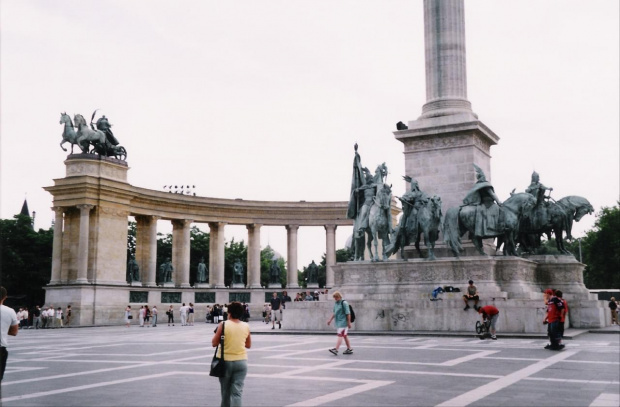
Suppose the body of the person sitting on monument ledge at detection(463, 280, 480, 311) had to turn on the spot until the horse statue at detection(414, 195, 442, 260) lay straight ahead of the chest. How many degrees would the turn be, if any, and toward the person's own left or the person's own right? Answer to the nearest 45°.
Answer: approximately 135° to the person's own right

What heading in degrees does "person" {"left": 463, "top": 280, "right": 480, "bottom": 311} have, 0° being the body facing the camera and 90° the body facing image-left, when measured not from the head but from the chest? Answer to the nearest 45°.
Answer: approximately 0°

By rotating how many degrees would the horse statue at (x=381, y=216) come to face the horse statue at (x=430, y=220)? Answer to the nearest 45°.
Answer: approximately 45° to its left

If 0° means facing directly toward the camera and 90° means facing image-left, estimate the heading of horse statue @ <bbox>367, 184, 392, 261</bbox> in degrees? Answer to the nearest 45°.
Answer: approximately 0°

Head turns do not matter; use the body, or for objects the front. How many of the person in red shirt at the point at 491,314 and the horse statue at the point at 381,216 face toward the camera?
1

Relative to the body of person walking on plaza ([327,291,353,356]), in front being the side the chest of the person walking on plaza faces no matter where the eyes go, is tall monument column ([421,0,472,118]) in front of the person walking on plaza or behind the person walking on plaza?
behind
